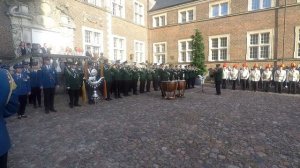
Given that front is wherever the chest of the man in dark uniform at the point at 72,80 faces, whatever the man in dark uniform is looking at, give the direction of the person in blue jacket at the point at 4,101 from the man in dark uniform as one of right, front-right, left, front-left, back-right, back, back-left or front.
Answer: front-right

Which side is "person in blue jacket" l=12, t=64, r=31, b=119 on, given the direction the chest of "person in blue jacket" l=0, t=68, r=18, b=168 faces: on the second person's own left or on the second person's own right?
on the second person's own left

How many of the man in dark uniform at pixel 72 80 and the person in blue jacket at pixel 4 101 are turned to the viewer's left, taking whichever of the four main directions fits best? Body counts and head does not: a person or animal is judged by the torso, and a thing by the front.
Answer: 0

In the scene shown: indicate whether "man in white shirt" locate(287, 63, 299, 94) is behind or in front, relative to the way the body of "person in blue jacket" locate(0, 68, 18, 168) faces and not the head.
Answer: in front

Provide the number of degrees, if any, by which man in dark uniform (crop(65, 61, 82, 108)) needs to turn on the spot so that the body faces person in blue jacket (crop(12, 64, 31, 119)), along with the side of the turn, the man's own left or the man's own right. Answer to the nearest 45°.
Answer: approximately 90° to the man's own right

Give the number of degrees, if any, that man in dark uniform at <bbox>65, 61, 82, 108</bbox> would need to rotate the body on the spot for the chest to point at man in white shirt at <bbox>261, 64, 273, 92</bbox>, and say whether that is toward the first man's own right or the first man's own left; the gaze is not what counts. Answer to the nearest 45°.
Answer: approximately 45° to the first man's own left

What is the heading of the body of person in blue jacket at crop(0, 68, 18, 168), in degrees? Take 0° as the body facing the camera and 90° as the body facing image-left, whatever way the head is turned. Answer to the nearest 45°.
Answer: approximately 270°

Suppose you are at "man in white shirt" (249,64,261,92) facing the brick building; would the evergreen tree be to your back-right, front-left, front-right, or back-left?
front-left

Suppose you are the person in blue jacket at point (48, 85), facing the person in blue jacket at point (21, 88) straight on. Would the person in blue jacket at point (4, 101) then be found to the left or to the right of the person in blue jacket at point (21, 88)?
left

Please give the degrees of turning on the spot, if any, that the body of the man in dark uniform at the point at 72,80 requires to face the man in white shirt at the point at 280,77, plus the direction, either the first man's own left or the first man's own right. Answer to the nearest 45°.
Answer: approximately 45° to the first man's own left

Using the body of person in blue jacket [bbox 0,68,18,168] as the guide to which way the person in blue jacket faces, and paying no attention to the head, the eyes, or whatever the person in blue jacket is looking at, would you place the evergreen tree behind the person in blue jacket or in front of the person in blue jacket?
in front

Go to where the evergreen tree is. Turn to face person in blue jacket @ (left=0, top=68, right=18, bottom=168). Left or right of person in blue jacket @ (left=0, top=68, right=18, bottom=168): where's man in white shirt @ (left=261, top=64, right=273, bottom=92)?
left

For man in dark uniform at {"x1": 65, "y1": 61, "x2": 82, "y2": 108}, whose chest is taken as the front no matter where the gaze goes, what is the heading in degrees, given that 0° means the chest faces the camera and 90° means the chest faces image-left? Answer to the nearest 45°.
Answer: approximately 315°

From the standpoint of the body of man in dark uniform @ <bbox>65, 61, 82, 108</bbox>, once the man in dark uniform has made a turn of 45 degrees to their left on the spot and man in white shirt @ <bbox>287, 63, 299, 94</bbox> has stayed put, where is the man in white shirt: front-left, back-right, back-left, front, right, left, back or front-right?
front
